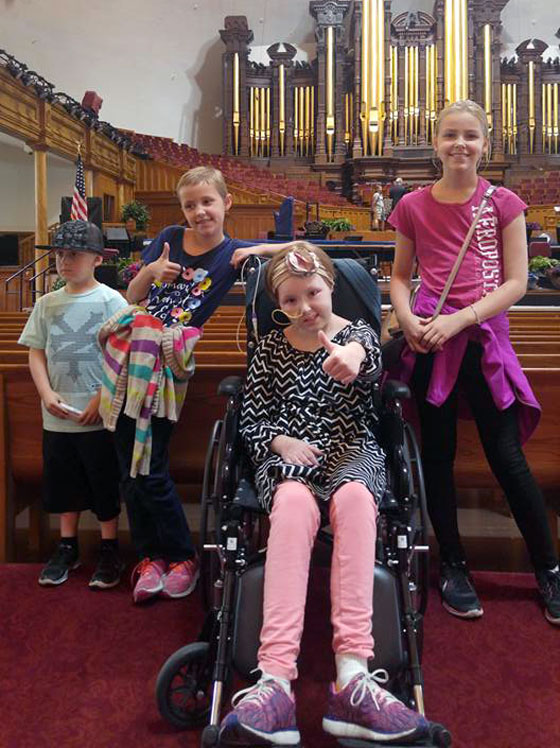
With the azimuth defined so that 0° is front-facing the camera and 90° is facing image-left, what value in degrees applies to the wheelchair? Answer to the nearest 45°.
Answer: approximately 0°

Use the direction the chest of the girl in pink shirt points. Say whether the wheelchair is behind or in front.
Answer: in front

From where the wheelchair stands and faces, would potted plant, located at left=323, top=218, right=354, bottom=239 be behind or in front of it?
behind

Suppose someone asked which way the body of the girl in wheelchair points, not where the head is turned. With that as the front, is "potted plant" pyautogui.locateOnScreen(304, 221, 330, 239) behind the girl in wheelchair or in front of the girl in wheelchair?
behind

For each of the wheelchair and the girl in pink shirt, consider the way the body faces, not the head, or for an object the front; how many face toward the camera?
2

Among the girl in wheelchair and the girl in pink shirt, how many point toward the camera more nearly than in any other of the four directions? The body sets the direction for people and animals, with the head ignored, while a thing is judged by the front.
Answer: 2

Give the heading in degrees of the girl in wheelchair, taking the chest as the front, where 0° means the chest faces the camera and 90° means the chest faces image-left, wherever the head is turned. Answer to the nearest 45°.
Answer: approximately 0°
